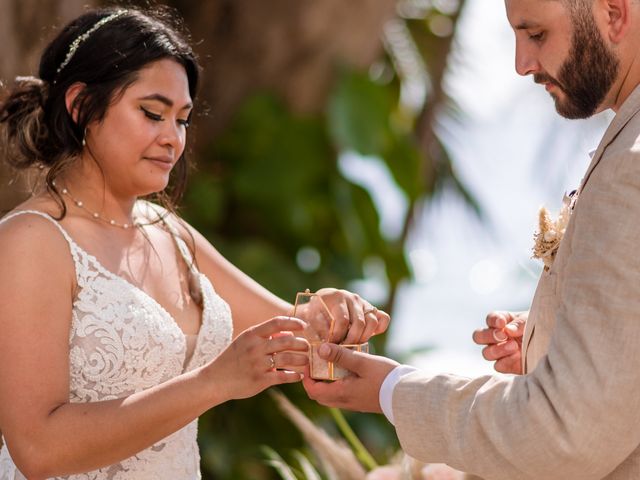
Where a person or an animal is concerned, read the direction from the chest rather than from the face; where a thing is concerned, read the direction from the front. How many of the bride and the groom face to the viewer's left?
1

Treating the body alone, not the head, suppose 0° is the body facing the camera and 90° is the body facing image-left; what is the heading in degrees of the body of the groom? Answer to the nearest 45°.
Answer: approximately 90°

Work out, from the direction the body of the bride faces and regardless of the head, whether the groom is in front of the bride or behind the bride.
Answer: in front

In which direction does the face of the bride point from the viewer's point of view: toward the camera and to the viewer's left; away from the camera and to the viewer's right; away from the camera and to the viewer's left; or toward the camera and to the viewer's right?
toward the camera and to the viewer's right

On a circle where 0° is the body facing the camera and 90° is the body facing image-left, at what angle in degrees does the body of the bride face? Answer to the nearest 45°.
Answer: approximately 315°

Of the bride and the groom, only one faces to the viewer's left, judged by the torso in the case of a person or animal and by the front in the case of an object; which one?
the groom

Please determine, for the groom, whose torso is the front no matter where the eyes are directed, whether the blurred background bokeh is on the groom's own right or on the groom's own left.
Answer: on the groom's own right

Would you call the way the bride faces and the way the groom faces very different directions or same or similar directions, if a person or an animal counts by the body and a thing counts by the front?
very different directions

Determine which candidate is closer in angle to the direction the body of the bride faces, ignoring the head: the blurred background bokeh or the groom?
the groom

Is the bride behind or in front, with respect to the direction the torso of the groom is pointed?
in front

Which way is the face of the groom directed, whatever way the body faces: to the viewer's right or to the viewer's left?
to the viewer's left
